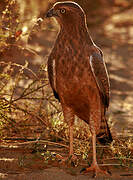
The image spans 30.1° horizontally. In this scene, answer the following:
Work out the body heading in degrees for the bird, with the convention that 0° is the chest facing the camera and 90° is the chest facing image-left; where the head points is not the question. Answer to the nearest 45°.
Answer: approximately 45°
